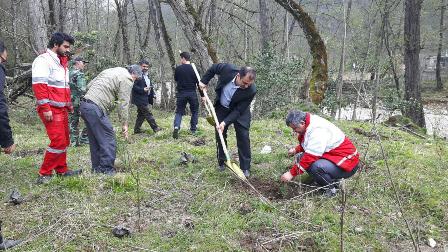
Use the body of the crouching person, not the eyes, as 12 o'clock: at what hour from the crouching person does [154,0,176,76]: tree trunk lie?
The tree trunk is roughly at 2 o'clock from the crouching person.

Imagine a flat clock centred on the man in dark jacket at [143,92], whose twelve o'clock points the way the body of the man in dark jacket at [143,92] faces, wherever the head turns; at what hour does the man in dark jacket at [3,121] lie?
the man in dark jacket at [3,121] is roughly at 2 o'clock from the man in dark jacket at [143,92].

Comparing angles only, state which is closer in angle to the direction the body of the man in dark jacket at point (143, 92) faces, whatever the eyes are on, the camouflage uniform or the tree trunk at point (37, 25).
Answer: the camouflage uniform

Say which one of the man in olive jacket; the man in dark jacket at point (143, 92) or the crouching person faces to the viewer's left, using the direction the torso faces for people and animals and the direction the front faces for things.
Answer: the crouching person

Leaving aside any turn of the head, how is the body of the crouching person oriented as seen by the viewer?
to the viewer's left

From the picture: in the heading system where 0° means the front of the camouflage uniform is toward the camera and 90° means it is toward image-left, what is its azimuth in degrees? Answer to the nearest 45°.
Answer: approximately 270°

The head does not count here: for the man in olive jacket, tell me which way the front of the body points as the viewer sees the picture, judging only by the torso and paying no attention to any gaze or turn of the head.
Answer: to the viewer's right

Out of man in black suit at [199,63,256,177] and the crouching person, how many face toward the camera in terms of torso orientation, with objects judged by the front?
1

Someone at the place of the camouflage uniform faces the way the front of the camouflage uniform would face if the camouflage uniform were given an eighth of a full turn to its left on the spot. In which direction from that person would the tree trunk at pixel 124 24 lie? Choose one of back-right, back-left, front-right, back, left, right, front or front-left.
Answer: front-left

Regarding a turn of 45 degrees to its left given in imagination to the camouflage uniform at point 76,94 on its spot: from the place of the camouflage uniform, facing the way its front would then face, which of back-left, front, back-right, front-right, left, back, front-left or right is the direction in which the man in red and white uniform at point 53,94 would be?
back-right
